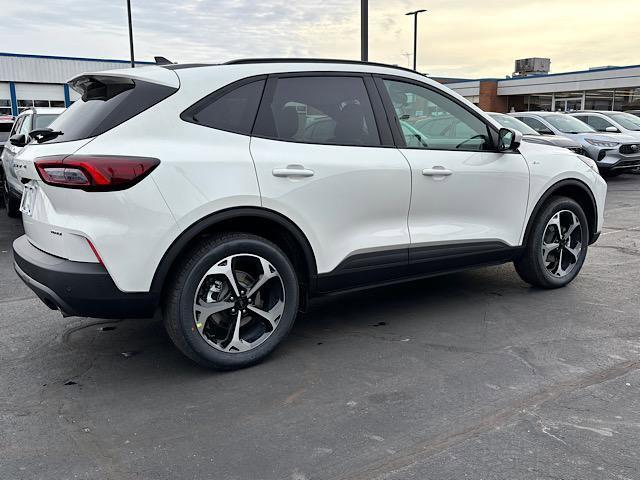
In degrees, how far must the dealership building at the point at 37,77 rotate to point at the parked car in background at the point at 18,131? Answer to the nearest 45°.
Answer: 0° — it already faces it

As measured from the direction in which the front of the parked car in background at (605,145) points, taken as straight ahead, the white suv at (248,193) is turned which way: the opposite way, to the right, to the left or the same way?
to the left

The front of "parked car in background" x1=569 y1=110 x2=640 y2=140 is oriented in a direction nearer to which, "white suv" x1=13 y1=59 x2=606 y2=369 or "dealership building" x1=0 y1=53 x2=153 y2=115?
the white suv

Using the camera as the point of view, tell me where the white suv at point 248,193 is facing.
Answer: facing away from the viewer and to the right of the viewer

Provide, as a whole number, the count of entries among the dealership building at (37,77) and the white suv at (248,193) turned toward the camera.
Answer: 1

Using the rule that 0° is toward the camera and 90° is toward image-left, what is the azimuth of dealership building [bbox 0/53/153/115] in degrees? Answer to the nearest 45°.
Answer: approximately 0°

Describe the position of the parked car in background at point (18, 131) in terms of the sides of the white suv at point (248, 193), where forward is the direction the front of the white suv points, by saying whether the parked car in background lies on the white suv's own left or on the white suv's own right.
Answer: on the white suv's own left

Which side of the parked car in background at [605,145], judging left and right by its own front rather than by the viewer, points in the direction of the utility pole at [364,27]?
right

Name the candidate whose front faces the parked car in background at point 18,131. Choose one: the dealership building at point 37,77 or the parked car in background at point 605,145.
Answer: the dealership building

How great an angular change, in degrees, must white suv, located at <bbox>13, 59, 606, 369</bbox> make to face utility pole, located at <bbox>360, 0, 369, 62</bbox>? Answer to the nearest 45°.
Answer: approximately 45° to its left

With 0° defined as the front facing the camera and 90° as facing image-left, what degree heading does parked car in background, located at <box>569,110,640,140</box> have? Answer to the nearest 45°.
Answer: approximately 315°

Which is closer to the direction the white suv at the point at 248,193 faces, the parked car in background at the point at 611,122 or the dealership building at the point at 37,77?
the parked car in background
